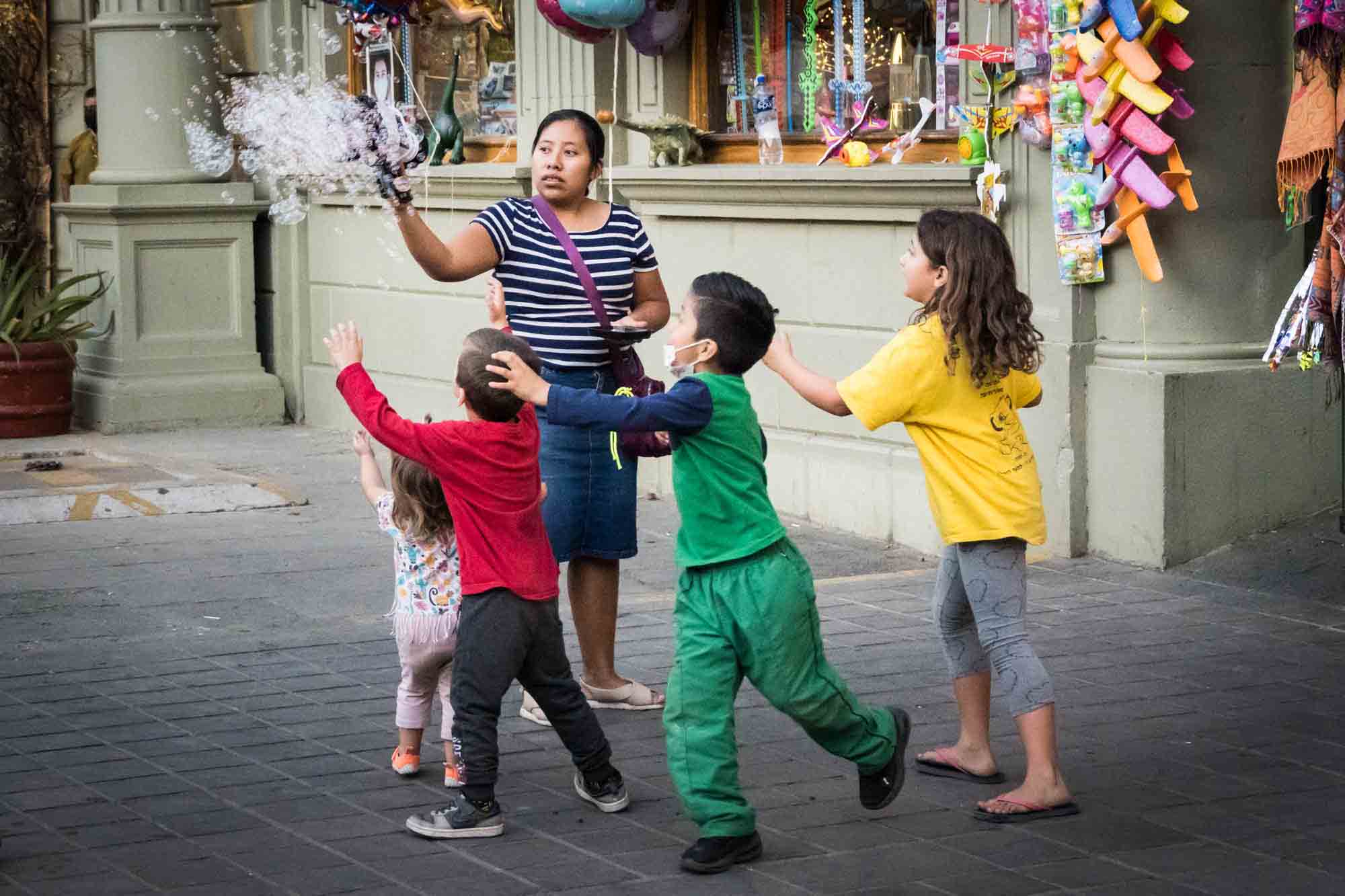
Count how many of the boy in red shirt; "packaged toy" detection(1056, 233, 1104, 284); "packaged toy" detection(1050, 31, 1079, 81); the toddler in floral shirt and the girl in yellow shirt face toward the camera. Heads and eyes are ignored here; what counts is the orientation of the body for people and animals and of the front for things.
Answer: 2

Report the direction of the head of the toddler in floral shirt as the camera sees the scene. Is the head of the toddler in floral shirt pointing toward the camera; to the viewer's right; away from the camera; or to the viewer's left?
away from the camera

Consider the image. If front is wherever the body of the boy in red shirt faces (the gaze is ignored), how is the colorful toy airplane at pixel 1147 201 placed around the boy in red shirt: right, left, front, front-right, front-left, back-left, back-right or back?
right

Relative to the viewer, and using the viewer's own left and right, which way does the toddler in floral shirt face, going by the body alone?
facing away from the viewer and to the left of the viewer

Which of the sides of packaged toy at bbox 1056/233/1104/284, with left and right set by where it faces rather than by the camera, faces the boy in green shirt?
front

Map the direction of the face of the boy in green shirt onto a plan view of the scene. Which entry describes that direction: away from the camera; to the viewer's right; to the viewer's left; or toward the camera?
to the viewer's left

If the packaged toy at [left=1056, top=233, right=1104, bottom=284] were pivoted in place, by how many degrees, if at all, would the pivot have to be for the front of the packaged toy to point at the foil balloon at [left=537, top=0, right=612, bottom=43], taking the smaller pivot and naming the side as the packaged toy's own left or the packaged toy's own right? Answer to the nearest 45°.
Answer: approximately 135° to the packaged toy's own right

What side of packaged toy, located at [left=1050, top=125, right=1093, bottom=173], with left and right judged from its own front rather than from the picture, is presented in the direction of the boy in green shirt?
front

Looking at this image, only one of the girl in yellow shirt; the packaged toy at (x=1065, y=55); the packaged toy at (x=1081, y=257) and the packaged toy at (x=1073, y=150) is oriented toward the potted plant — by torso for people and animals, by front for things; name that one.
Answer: the girl in yellow shirt

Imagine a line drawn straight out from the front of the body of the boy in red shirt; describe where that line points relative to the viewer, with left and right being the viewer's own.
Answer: facing away from the viewer and to the left of the viewer

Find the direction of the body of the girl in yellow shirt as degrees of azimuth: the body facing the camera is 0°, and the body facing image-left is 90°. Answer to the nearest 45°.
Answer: approximately 135°
